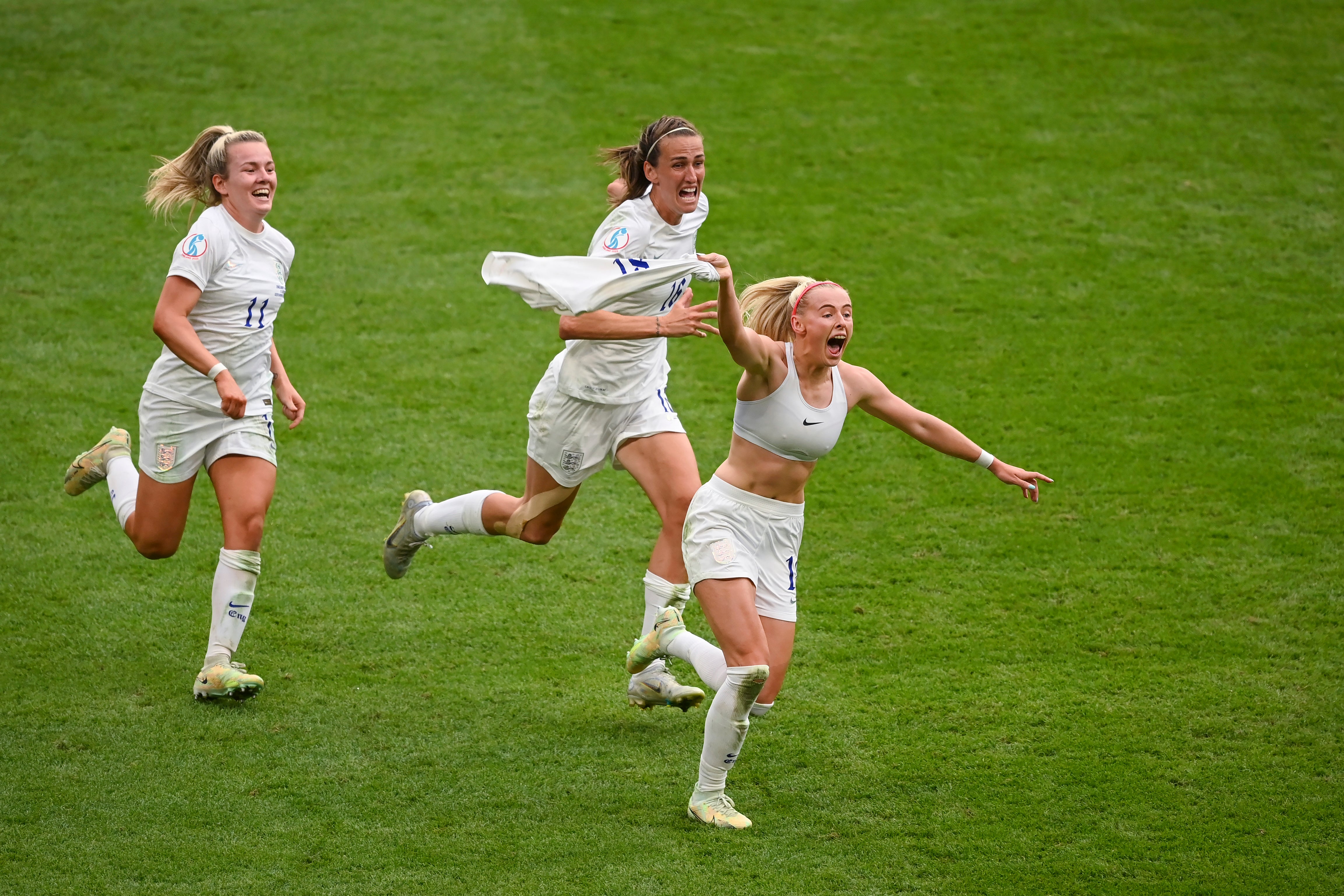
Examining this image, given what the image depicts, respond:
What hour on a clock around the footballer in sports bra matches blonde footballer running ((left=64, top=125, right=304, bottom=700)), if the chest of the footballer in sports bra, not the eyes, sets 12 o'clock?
The blonde footballer running is roughly at 5 o'clock from the footballer in sports bra.

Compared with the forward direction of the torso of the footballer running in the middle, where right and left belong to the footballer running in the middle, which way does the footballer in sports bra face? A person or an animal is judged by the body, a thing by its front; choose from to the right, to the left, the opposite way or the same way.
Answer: the same way

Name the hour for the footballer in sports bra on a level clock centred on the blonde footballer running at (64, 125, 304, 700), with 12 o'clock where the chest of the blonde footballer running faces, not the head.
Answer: The footballer in sports bra is roughly at 12 o'clock from the blonde footballer running.

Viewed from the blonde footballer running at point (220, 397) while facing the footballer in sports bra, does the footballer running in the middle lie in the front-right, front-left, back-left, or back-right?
front-left

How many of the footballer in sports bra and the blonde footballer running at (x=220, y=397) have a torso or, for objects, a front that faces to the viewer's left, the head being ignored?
0

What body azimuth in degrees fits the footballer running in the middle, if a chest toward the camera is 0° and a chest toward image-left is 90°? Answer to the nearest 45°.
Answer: approximately 315°

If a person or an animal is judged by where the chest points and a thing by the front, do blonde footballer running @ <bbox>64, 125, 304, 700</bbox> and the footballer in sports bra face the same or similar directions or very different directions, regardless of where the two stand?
same or similar directions

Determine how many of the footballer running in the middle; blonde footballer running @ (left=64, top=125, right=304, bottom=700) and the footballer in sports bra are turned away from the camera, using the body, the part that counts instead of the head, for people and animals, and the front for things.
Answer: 0

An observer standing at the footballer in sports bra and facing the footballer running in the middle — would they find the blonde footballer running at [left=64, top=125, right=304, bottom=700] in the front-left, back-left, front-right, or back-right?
front-left

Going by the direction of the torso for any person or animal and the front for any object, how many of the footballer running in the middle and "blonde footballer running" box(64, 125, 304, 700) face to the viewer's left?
0

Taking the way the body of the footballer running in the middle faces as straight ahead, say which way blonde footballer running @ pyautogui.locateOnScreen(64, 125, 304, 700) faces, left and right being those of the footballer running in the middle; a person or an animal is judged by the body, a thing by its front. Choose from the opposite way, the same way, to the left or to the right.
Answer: the same way

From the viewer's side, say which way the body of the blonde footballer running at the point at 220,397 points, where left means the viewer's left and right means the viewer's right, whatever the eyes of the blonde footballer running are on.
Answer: facing the viewer and to the right of the viewer

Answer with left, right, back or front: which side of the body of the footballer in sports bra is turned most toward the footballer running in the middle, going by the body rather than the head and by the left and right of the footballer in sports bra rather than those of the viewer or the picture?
back

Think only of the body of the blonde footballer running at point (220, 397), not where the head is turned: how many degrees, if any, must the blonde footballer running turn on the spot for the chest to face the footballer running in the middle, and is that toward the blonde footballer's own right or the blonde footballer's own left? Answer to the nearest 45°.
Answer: approximately 45° to the blonde footballer's own left
